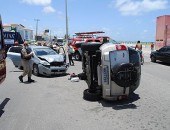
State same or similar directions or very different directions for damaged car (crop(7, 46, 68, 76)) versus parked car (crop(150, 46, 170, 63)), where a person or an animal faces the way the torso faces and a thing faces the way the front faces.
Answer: very different directions

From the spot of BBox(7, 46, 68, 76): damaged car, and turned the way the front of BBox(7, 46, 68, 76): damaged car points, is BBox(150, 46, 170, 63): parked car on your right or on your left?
on your left

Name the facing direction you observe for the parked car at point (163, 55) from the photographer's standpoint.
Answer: facing to the left of the viewer

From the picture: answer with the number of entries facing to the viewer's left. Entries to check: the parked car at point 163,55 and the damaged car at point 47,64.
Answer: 1

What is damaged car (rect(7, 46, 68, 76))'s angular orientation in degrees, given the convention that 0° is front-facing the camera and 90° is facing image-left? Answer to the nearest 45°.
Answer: approximately 315°

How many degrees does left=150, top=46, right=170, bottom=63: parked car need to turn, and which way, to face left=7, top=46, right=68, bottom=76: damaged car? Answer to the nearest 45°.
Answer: approximately 45° to its left
